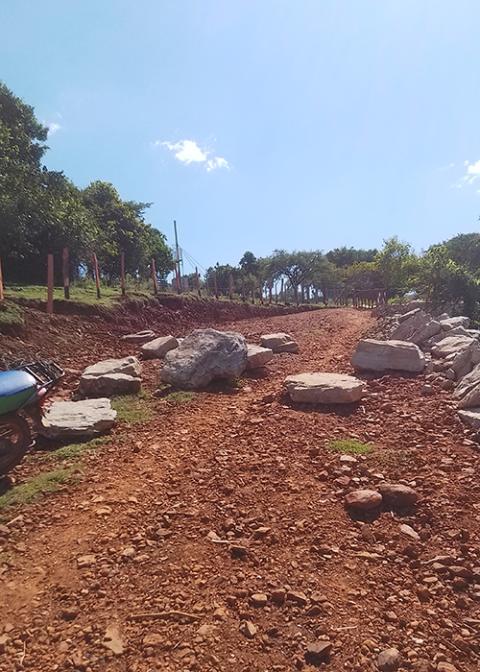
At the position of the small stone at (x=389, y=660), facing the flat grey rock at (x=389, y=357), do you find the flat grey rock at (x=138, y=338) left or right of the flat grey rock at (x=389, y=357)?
left

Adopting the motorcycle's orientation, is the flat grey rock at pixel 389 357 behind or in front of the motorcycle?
behind

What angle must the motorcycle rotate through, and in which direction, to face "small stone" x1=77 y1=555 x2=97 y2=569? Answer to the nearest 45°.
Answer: approximately 90° to its left

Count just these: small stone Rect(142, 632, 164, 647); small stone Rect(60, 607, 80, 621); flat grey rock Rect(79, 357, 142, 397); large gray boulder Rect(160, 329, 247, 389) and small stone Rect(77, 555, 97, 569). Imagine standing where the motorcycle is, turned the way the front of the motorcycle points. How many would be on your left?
3

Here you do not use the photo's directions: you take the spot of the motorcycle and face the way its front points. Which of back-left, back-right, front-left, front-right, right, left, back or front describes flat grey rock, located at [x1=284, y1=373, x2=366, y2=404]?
back

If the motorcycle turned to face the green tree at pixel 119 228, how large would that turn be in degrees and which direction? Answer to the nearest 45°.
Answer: approximately 90° to its right

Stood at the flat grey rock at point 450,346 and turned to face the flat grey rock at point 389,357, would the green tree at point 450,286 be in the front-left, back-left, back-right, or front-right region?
back-right

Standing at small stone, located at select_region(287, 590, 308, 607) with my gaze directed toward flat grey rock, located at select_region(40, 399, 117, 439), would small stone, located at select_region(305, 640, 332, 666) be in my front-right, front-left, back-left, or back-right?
back-left

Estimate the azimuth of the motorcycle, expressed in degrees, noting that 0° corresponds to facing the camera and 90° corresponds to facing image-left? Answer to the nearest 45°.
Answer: approximately 90°
